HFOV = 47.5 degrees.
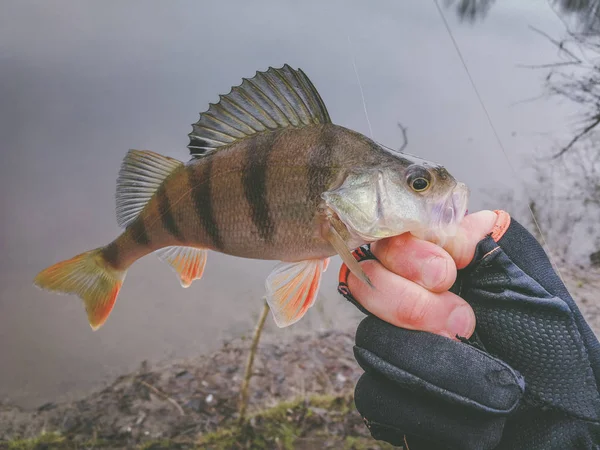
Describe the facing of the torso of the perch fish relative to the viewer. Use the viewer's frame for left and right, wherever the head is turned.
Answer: facing to the right of the viewer

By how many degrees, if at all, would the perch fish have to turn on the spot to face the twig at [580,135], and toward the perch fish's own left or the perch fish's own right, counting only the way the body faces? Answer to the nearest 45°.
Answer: approximately 45° to the perch fish's own left

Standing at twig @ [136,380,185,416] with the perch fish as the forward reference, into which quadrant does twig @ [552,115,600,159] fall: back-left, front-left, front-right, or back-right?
back-left

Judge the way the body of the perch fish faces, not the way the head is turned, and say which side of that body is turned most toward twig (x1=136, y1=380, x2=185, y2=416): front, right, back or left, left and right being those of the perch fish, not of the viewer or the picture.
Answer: left

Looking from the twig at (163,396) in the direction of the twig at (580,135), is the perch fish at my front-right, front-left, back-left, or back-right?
back-right
